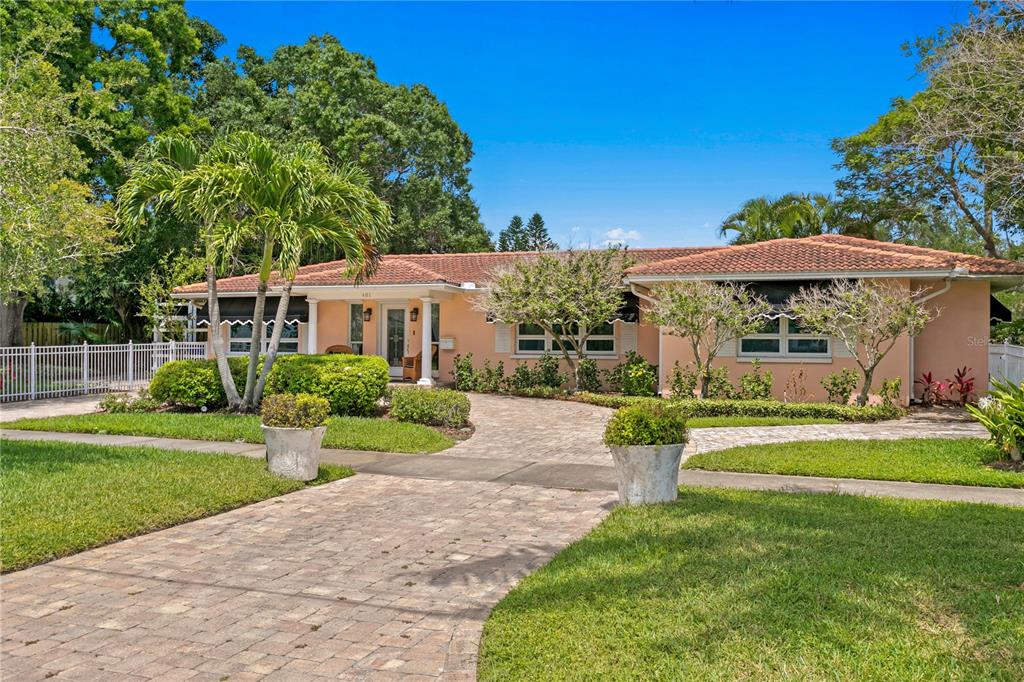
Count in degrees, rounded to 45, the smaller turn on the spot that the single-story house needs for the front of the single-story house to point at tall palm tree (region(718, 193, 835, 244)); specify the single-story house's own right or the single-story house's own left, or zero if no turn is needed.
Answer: approximately 135° to the single-story house's own left

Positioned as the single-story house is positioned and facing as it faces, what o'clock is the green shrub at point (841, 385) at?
The green shrub is roughly at 10 o'clock from the single-story house.

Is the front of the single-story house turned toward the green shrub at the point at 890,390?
no

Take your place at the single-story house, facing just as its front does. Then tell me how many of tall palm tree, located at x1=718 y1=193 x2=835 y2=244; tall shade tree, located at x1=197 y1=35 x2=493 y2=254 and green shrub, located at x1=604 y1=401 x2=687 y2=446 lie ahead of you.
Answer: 1

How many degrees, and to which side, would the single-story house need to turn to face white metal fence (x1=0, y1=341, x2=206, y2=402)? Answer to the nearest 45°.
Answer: approximately 90° to its right

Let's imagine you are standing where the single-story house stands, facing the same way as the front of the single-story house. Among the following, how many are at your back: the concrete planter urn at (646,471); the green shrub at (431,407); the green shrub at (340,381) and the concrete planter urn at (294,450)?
0

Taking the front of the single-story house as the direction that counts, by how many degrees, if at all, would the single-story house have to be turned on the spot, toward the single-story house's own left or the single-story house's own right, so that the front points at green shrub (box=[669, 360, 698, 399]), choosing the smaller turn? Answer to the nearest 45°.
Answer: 0° — it already faces it

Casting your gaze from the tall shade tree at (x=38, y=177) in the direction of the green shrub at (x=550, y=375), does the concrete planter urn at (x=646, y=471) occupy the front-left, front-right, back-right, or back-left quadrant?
front-right

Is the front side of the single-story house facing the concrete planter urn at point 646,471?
yes

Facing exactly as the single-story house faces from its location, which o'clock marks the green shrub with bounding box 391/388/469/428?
The green shrub is roughly at 1 o'clock from the single-story house.

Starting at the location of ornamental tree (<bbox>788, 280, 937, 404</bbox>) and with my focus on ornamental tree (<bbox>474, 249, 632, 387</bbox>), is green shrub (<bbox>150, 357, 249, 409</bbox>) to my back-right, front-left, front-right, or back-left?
front-left

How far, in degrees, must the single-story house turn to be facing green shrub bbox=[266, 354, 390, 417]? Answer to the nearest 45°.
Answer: approximately 45° to its right

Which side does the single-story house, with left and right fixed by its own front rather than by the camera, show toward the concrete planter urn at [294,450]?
front

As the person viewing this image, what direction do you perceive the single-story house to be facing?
facing the viewer

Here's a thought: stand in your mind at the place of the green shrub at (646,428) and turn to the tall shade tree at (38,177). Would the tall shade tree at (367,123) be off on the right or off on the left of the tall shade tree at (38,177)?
right

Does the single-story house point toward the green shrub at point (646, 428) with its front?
yes
